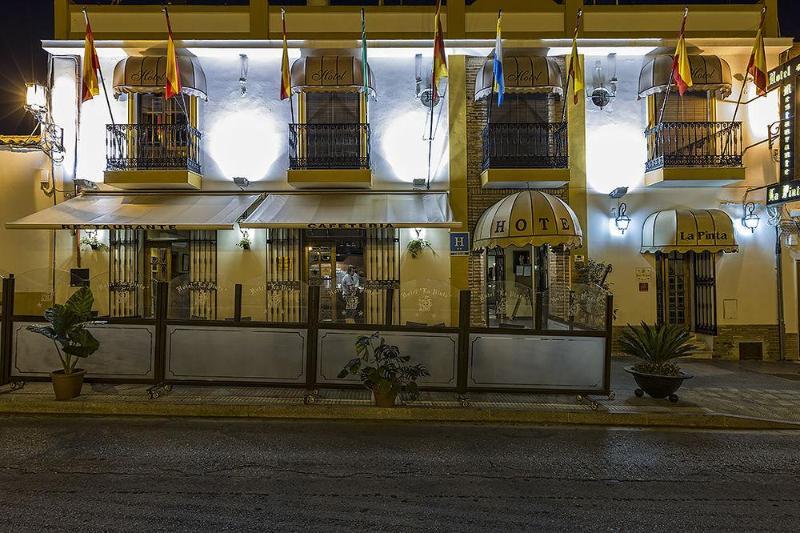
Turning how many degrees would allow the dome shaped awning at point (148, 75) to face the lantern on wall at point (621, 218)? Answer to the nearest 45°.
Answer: approximately 90° to its left

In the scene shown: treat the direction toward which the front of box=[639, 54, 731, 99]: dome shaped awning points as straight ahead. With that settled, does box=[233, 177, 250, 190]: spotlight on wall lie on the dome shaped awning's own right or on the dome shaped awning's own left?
on the dome shaped awning's own right

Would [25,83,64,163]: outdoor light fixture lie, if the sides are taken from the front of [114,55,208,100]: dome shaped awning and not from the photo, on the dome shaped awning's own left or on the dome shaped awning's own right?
on the dome shaped awning's own right

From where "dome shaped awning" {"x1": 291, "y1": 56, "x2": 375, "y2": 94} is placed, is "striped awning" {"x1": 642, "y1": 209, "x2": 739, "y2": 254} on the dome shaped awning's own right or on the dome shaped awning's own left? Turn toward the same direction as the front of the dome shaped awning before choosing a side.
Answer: on the dome shaped awning's own left

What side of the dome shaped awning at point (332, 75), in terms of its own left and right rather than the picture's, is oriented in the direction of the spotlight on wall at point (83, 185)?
right

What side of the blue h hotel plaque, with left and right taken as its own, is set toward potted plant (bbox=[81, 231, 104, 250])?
right

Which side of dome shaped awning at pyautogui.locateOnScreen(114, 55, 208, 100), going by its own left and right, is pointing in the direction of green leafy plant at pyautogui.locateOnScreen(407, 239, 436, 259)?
left

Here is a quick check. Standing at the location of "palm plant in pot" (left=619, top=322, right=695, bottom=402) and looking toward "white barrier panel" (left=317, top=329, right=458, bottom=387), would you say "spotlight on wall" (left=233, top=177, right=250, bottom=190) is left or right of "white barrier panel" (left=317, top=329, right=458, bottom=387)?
right

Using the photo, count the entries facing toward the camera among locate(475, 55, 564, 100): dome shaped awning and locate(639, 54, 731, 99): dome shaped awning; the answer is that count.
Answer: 2
